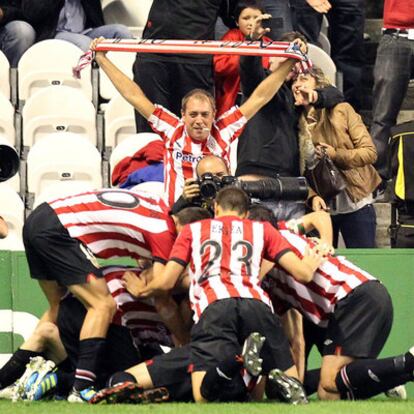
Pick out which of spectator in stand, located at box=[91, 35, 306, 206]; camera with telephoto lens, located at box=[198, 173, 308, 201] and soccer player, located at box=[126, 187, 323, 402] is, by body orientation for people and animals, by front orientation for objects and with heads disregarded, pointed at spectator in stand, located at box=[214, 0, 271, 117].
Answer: the soccer player

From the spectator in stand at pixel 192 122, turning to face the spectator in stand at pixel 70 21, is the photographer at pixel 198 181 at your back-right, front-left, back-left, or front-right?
back-left

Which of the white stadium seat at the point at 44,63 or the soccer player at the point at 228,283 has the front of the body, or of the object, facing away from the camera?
the soccer player

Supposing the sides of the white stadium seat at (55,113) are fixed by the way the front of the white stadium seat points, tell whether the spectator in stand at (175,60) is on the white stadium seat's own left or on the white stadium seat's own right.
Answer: on the white stadium seat's own left

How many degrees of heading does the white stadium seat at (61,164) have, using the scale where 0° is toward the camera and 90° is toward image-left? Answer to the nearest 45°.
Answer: approximately 0°

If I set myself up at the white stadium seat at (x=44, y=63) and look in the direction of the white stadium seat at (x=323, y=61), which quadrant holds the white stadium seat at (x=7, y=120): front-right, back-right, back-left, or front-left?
back-right

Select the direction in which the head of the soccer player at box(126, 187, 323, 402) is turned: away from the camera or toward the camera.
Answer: away from the camera

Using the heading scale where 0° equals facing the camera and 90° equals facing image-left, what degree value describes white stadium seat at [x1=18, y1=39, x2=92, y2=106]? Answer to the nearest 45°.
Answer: approximately 0°

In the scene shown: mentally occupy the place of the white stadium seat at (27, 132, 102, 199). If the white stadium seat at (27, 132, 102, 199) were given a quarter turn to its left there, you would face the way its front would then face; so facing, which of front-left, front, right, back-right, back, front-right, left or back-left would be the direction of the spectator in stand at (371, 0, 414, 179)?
front

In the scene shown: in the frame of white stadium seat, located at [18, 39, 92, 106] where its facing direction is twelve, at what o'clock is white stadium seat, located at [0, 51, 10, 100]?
white stadium seat, located at [0, 51, 10, 100] is roughly at 3 o'clock from white stadium seat, located at [18, 39, 92, 106].
